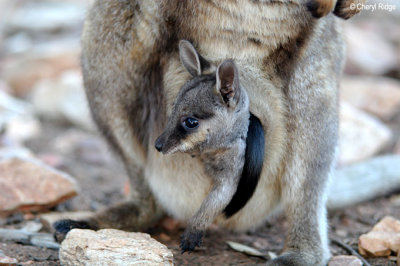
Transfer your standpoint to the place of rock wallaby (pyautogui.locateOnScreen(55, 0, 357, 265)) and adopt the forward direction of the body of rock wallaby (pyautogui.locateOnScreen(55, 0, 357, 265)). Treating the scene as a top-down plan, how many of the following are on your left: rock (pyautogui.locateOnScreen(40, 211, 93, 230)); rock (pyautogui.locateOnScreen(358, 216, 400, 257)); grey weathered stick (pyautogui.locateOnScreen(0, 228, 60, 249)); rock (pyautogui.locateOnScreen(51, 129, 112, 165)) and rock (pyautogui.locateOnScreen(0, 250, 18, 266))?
1

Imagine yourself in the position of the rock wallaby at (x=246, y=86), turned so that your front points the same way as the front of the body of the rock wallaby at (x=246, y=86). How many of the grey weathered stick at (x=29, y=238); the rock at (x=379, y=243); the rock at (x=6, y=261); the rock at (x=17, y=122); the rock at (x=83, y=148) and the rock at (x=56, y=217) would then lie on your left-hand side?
1

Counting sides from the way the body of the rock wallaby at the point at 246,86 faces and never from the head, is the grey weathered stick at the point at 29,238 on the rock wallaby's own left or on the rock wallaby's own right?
on the rock wallaby's own right

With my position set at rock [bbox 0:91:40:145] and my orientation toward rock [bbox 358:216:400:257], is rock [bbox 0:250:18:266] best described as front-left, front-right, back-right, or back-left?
front-right

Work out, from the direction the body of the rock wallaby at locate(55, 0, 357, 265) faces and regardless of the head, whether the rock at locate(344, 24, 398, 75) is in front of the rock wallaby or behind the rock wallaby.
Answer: behind

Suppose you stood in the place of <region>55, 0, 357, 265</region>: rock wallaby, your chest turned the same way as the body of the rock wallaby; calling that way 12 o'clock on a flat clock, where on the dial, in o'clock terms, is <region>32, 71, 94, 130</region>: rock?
The rock is roughly at 5 o'clock from the rock wallaby.

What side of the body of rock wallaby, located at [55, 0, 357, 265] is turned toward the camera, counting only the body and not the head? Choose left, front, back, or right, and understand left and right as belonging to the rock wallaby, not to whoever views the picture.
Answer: front

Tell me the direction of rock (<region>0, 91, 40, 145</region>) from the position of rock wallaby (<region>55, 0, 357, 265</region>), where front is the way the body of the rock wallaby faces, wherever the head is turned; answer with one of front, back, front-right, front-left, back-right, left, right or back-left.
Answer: back-right

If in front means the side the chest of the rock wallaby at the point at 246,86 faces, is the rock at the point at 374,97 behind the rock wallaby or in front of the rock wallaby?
behind

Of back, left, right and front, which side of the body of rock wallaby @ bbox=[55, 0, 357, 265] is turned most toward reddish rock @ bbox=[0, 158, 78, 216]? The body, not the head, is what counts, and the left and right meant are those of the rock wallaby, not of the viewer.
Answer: right

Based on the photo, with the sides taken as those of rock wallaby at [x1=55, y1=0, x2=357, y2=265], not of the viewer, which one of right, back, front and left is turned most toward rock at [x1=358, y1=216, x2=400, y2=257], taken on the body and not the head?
left

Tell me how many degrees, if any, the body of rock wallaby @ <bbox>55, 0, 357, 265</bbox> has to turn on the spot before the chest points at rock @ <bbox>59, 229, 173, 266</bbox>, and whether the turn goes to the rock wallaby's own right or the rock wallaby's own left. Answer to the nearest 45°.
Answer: approximately 45° to the rock wallaby's own right

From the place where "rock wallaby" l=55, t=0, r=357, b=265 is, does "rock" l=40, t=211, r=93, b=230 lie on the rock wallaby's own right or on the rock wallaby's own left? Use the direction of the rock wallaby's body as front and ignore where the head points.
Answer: on the rock wallaby's own right

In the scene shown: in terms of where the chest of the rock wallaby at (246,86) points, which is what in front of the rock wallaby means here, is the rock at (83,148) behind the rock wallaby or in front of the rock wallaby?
behind

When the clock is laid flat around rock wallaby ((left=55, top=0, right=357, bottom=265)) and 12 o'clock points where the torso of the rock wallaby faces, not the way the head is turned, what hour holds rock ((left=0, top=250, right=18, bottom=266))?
The rock is roughly at 2 o'clock from the rock wallaby.
